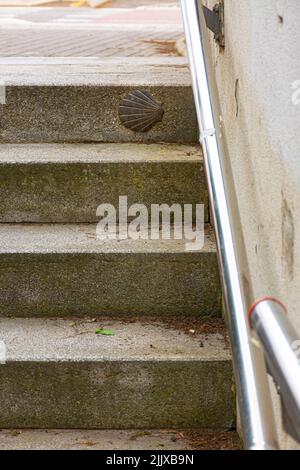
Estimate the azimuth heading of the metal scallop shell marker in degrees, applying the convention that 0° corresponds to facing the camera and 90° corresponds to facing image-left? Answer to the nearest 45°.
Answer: approximately 0°

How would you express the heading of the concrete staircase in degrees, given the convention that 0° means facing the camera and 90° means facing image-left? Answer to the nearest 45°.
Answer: approximately 0°
